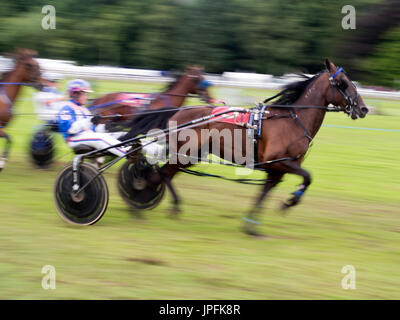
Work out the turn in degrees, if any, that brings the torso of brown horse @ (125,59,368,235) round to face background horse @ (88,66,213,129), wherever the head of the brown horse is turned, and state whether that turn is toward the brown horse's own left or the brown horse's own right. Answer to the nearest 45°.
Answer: approximately 135° to the brown horse's own left

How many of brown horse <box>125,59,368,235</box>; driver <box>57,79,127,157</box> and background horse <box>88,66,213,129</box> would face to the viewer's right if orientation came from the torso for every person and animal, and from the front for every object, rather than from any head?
3

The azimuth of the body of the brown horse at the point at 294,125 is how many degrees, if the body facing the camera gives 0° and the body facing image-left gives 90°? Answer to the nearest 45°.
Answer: approximately 270°

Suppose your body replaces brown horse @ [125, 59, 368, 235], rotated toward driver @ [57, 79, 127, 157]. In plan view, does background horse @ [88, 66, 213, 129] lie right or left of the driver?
right

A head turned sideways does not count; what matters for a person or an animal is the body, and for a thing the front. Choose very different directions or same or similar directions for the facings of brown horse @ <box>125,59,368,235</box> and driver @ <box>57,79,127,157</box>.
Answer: same or similar directions

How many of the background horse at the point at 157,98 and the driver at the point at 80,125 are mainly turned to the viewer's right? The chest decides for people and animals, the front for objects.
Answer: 2

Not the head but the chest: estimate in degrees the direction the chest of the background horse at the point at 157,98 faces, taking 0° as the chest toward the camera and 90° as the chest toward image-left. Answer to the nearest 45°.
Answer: approximately 270°

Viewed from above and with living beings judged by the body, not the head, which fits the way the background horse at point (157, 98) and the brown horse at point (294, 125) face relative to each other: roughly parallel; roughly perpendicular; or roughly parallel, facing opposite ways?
roughly parallel

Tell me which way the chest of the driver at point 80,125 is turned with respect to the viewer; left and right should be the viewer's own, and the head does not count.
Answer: facing to the right of the viewer

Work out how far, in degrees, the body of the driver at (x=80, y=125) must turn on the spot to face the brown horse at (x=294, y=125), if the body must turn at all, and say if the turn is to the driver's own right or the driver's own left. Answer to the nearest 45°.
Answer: approximately 45° to the driver's own right

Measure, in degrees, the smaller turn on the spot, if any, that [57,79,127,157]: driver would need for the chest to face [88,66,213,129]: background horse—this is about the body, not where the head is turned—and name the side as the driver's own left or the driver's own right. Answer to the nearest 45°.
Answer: approximately 45° to the driver's own left

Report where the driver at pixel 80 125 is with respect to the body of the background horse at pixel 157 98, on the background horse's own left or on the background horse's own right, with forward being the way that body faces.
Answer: on the background horse's own right

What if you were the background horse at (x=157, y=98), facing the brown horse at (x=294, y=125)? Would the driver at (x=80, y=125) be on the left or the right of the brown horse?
right
